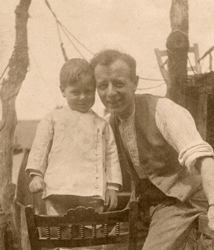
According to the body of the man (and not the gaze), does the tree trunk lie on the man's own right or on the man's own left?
on the man's own right

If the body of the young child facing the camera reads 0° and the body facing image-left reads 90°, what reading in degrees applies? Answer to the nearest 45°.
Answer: approximately 0°

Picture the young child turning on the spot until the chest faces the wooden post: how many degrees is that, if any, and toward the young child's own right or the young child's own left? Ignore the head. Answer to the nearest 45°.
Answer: approximately 135° to the young child's own left

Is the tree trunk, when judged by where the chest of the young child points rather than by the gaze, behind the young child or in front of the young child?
behind

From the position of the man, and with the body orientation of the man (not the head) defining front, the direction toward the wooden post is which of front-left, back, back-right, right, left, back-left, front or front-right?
back-right

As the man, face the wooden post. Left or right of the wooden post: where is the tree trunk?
left
